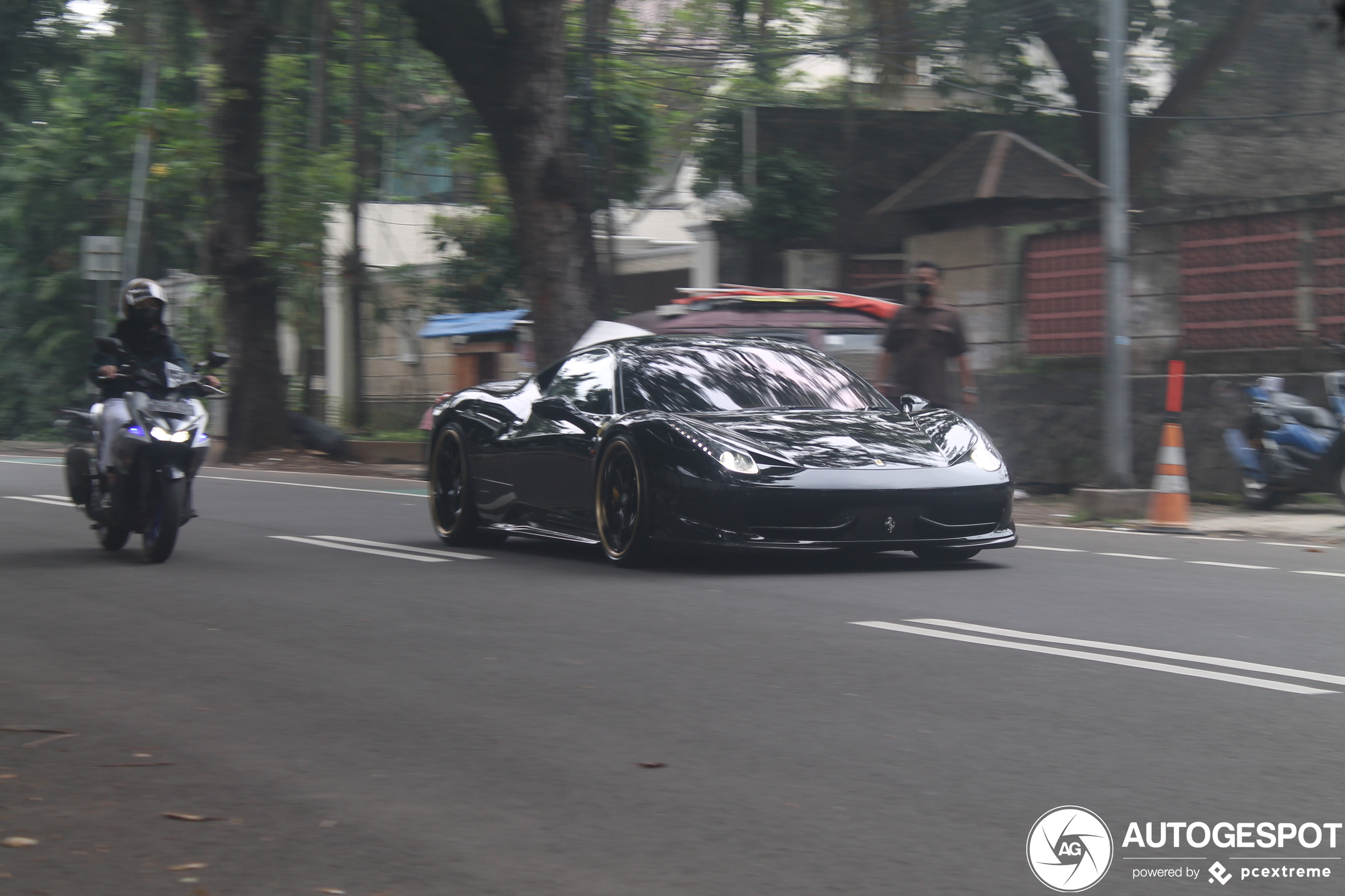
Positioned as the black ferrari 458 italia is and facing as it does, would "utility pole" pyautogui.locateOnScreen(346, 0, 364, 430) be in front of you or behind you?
behind

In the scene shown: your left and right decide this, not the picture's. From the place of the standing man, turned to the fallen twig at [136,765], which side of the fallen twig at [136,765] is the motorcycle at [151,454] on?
right

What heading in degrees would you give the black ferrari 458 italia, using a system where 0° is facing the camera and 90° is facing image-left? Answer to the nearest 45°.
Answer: approximately 315°

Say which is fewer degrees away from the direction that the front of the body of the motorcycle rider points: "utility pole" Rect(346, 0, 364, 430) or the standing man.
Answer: the standing man

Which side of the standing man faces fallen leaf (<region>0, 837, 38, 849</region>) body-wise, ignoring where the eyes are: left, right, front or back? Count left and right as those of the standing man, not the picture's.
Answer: front

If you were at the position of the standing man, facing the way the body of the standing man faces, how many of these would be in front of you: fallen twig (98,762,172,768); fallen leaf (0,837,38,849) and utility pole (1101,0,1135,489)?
2

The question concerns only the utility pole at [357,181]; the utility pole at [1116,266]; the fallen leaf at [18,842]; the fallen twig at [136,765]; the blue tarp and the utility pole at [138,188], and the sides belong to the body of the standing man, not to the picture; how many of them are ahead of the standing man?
2

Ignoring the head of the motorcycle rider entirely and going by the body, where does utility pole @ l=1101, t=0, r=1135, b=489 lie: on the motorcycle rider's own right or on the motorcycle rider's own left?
on the motorcycle rider's own left
